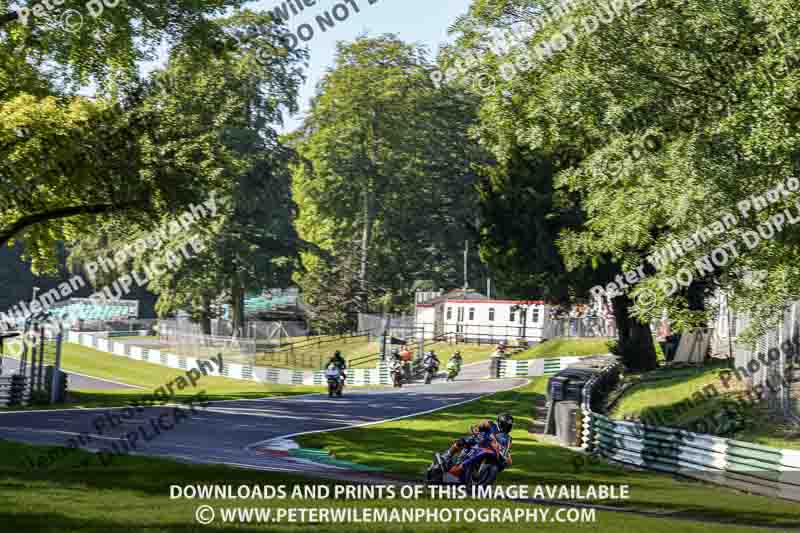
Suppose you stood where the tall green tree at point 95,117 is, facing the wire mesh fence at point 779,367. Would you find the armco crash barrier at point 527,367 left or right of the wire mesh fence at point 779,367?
left

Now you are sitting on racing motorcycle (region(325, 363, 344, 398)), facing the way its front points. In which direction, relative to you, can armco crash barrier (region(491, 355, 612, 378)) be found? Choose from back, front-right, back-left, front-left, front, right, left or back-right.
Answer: back-left

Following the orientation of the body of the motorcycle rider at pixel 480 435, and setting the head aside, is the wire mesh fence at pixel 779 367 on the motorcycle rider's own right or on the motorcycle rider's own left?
on the motorcycle rider's own left
